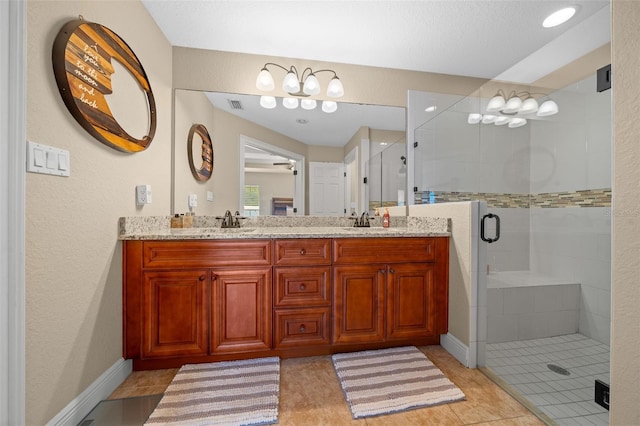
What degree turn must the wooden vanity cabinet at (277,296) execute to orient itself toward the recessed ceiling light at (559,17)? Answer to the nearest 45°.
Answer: approximately 90° to its left

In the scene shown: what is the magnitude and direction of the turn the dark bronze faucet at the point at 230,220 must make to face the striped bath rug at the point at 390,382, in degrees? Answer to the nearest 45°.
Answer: approximately 45° to its left
